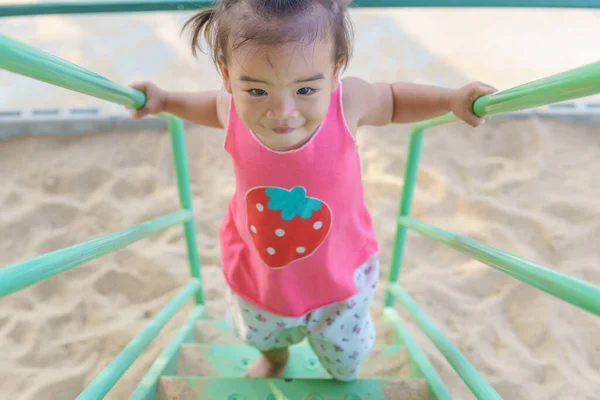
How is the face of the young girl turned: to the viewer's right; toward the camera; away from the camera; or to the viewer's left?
toward the camera

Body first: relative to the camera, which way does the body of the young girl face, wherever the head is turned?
toward the camera
